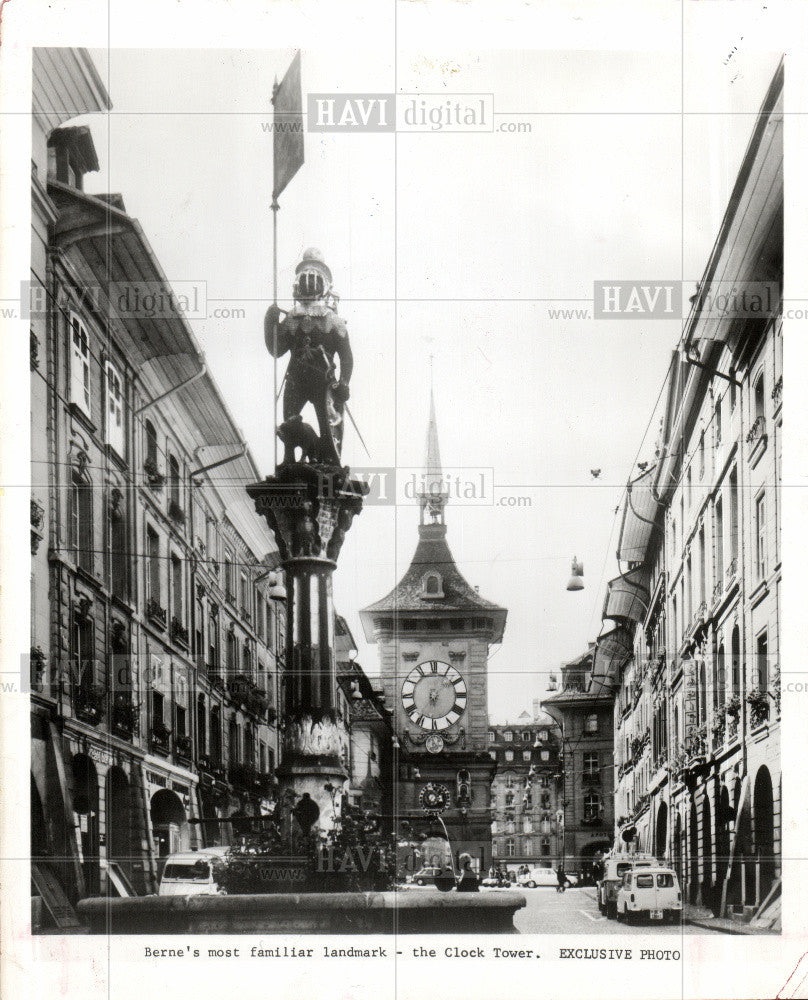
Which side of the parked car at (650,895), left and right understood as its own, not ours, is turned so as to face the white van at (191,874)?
left

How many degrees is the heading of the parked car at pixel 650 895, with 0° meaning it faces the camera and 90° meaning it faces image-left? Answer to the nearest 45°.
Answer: approximately 180°

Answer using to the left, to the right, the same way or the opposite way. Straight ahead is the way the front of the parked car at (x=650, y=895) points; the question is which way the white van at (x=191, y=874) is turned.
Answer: the opposite way

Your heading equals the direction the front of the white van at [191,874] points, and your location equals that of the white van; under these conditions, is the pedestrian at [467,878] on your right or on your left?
on your left

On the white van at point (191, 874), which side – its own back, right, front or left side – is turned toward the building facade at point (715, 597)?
left

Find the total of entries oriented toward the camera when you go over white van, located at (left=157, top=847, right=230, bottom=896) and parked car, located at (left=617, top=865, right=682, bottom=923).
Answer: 1

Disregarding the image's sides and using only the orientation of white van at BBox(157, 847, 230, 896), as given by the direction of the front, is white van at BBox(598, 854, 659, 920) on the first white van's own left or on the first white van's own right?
on the first white van's own left

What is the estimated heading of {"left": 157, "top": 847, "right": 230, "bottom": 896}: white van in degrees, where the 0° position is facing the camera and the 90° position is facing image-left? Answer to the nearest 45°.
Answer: approximately 0°
